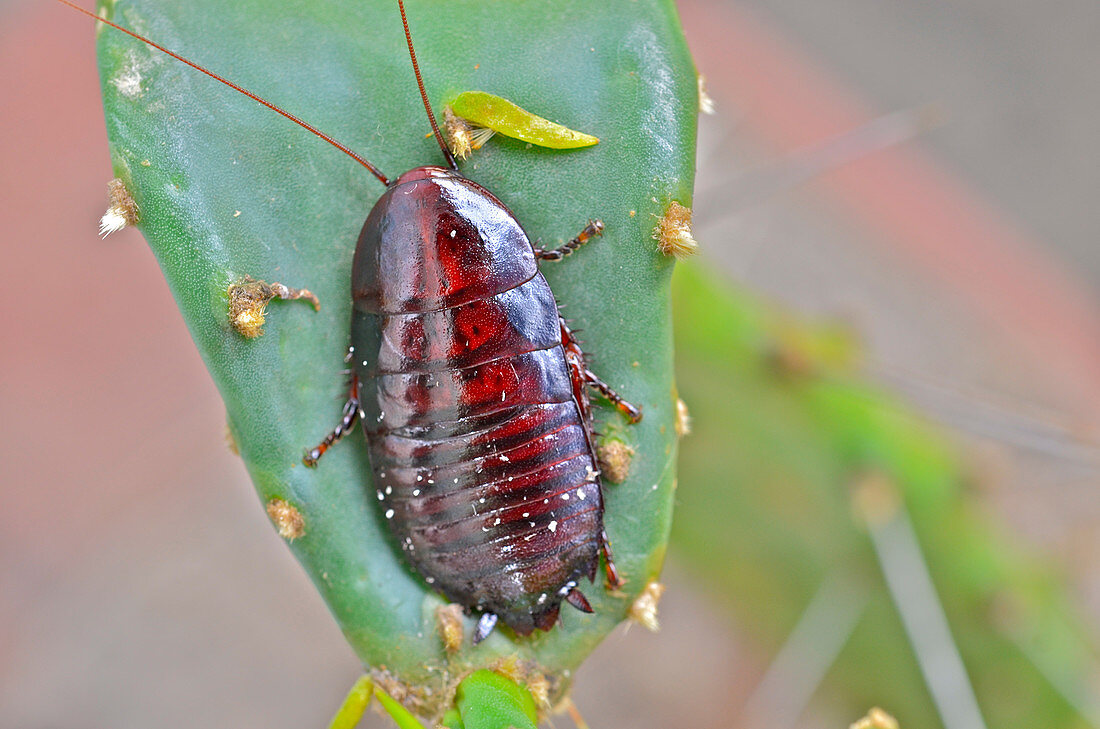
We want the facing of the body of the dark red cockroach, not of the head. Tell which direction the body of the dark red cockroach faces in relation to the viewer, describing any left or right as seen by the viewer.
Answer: facing away from the viewer
